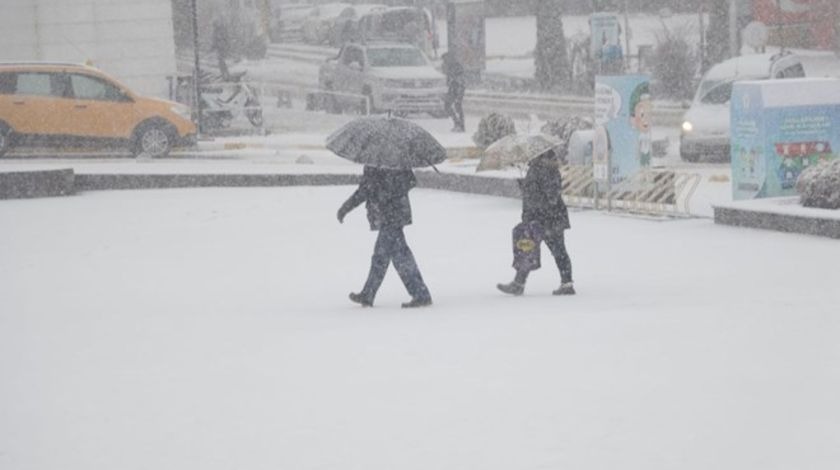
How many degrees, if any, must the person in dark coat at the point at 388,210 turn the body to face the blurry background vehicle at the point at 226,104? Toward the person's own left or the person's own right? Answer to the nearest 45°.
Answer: approximately 90° to the person's own right

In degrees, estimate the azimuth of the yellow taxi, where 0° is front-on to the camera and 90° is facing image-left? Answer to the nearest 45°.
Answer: approximately 270°

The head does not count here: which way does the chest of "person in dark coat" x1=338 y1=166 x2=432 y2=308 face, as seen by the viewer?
to the viewer's left

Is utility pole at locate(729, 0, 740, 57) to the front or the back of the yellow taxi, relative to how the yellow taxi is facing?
to the front

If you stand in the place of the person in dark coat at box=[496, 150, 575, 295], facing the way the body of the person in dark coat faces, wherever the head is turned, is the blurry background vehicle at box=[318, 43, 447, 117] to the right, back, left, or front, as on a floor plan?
right

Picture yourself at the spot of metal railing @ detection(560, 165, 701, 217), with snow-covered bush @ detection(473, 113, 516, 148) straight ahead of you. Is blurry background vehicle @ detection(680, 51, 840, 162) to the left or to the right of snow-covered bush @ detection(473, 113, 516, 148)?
right

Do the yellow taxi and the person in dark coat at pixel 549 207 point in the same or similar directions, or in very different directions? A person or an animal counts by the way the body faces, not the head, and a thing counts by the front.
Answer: very different directions

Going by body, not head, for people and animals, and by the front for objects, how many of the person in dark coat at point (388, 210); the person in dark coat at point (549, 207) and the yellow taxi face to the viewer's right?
1

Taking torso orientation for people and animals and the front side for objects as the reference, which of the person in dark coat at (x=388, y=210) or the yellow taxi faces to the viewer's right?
the yellow taxi

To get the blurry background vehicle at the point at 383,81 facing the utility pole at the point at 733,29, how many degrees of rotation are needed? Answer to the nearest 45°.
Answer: approximately 45° to its left

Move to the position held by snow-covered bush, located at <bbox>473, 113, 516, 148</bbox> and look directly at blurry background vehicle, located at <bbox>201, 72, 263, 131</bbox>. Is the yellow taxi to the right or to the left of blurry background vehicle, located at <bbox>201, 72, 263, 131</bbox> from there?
left

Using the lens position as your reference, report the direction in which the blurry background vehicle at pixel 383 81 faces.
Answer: facing the viewer and to the right of the viewer
